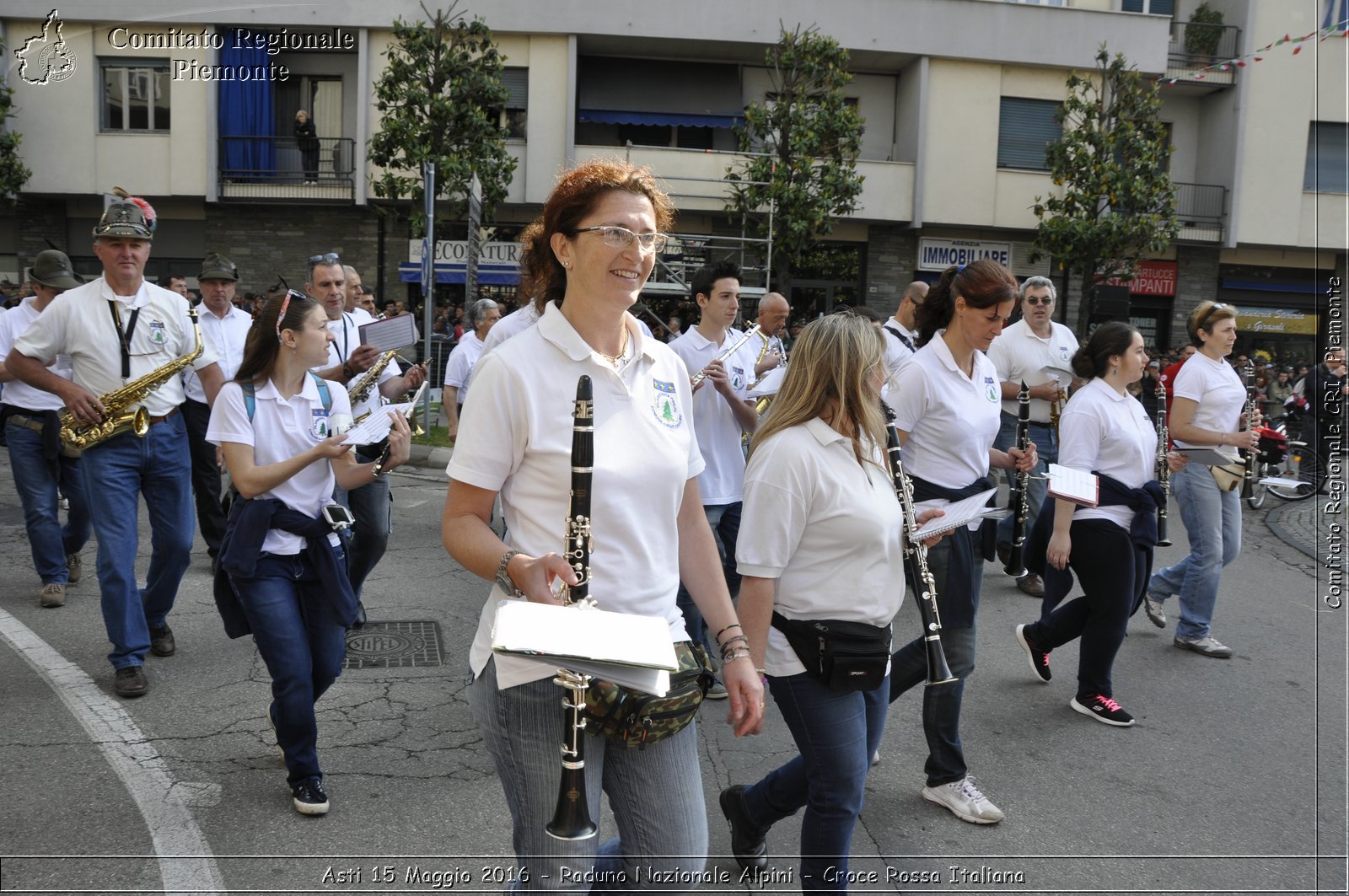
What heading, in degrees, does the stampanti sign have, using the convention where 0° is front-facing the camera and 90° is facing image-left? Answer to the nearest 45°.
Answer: approximately 0°

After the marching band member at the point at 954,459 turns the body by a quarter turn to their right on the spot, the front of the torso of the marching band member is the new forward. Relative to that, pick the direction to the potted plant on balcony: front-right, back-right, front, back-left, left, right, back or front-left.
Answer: back-right

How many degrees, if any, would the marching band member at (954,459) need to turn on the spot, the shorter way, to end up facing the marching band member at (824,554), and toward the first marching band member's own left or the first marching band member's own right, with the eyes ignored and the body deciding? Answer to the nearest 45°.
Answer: approximately 45° to the first marching band member's own right

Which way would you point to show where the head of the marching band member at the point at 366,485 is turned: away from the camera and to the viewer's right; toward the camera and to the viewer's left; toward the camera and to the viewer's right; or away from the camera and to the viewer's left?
toward the camera and to the viewer's right

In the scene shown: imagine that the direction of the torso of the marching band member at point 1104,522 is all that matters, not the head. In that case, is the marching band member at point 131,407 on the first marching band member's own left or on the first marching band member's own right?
on the first marching band member's own right

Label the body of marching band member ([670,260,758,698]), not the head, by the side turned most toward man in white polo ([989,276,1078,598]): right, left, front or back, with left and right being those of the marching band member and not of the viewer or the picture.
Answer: left

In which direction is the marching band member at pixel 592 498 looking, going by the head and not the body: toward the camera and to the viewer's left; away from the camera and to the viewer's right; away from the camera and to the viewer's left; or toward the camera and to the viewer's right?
toward the camera and to the viewer's right

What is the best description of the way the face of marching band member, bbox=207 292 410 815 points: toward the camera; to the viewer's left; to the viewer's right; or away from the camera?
to the viewer's right

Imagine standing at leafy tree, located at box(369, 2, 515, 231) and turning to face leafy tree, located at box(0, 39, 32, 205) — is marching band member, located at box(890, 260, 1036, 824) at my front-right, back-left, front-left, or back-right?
back-left

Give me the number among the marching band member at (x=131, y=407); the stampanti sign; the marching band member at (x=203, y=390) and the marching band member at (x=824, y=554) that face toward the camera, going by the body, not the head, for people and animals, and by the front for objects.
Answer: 3
